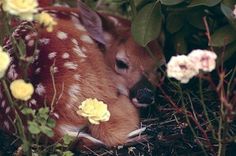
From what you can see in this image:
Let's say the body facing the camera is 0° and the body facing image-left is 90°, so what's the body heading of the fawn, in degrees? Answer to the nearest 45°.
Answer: approximately 270°

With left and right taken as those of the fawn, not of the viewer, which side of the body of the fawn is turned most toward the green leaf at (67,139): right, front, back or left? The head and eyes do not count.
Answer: right

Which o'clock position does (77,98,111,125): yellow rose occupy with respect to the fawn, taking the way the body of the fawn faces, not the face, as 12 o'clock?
The yellow rose is roughly at 3 o'clock from the fawn.

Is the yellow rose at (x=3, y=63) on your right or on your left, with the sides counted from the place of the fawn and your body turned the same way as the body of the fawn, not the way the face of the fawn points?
on your right
